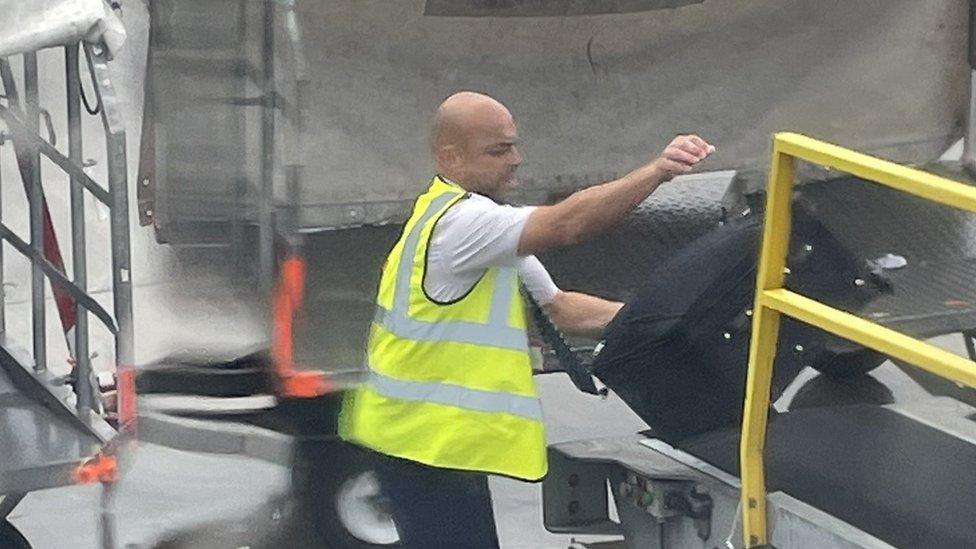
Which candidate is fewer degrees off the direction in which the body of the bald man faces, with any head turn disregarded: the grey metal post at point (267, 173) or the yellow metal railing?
the yellow metal railing

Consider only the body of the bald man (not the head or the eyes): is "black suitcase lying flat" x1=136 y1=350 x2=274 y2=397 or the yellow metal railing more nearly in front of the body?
the yellow metal railing

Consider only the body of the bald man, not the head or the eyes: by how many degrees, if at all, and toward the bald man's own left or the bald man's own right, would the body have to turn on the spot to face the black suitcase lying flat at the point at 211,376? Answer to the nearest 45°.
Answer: approximately 135° to the bald man's own left

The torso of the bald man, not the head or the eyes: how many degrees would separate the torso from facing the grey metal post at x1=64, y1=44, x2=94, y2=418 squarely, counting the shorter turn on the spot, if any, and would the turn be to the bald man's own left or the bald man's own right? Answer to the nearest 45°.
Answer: approximately 180°

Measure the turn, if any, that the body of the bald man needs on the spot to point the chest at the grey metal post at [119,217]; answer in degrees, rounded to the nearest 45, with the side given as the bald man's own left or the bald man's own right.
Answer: approximately 180°

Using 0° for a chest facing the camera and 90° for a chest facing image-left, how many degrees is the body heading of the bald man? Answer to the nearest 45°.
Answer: approximately 270°

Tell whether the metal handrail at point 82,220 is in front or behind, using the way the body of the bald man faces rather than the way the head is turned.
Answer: behind
